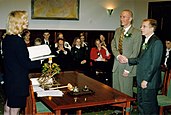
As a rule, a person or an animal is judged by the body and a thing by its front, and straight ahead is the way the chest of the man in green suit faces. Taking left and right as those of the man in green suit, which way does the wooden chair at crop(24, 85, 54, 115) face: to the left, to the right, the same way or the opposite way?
the opposite way

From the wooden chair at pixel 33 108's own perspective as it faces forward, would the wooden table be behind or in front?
in front

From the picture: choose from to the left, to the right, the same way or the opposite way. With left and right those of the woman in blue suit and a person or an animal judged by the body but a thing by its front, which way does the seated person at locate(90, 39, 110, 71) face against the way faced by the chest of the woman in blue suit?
to the right

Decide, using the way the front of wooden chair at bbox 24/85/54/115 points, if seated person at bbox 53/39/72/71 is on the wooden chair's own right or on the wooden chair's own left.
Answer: on the wooden chair's own left

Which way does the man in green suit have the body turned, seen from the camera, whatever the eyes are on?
to the viewer's left

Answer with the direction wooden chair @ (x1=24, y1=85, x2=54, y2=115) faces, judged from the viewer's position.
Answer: facing to the right of the viewer

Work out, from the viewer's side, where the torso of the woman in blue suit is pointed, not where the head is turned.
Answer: to the viewer's right

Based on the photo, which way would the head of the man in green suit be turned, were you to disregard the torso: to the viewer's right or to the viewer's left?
to the viewer's left

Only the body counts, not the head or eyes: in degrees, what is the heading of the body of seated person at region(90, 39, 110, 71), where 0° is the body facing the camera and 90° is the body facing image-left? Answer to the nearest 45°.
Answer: approximately 0°
